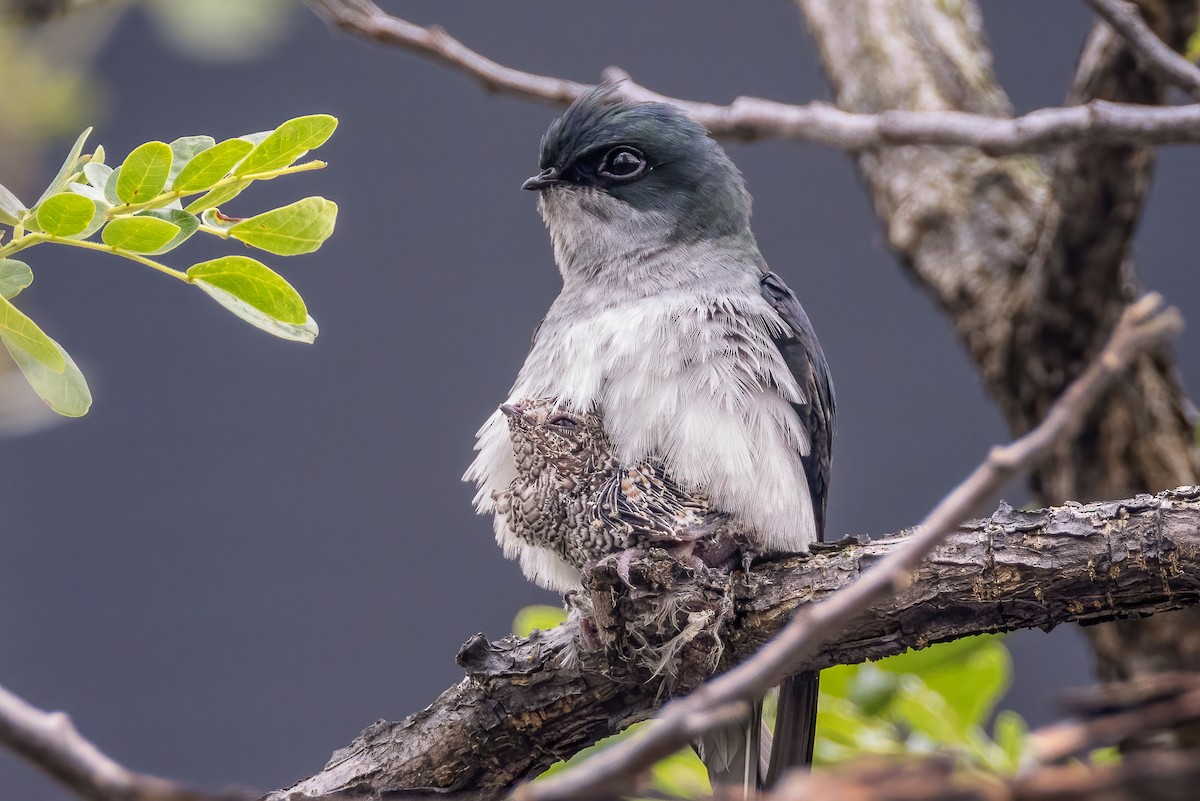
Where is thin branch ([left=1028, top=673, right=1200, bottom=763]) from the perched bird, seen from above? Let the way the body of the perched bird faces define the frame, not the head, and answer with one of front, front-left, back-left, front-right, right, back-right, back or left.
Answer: front-left

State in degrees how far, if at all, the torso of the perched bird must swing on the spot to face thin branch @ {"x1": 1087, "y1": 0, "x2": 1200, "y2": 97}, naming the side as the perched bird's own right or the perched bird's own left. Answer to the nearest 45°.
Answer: approximately 135° to the perched bird's own left

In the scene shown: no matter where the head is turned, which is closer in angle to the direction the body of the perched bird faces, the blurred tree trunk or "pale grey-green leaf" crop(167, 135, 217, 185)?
the pale grey-green leaf

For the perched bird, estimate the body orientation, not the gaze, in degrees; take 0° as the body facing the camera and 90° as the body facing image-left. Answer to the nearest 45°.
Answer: approximately 45°
